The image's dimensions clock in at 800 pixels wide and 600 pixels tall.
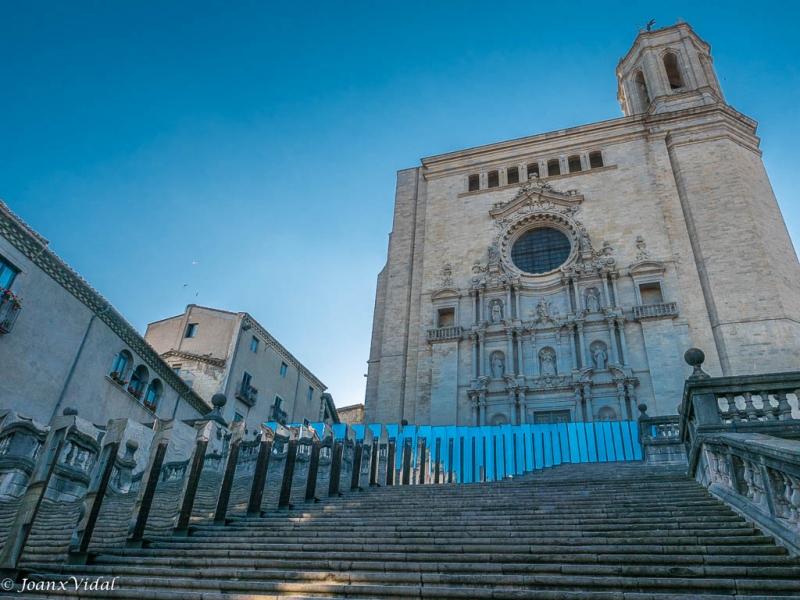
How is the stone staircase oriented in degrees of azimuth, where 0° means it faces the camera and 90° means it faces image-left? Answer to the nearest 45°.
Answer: approximately 0°

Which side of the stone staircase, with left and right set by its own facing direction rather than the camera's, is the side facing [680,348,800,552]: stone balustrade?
left
